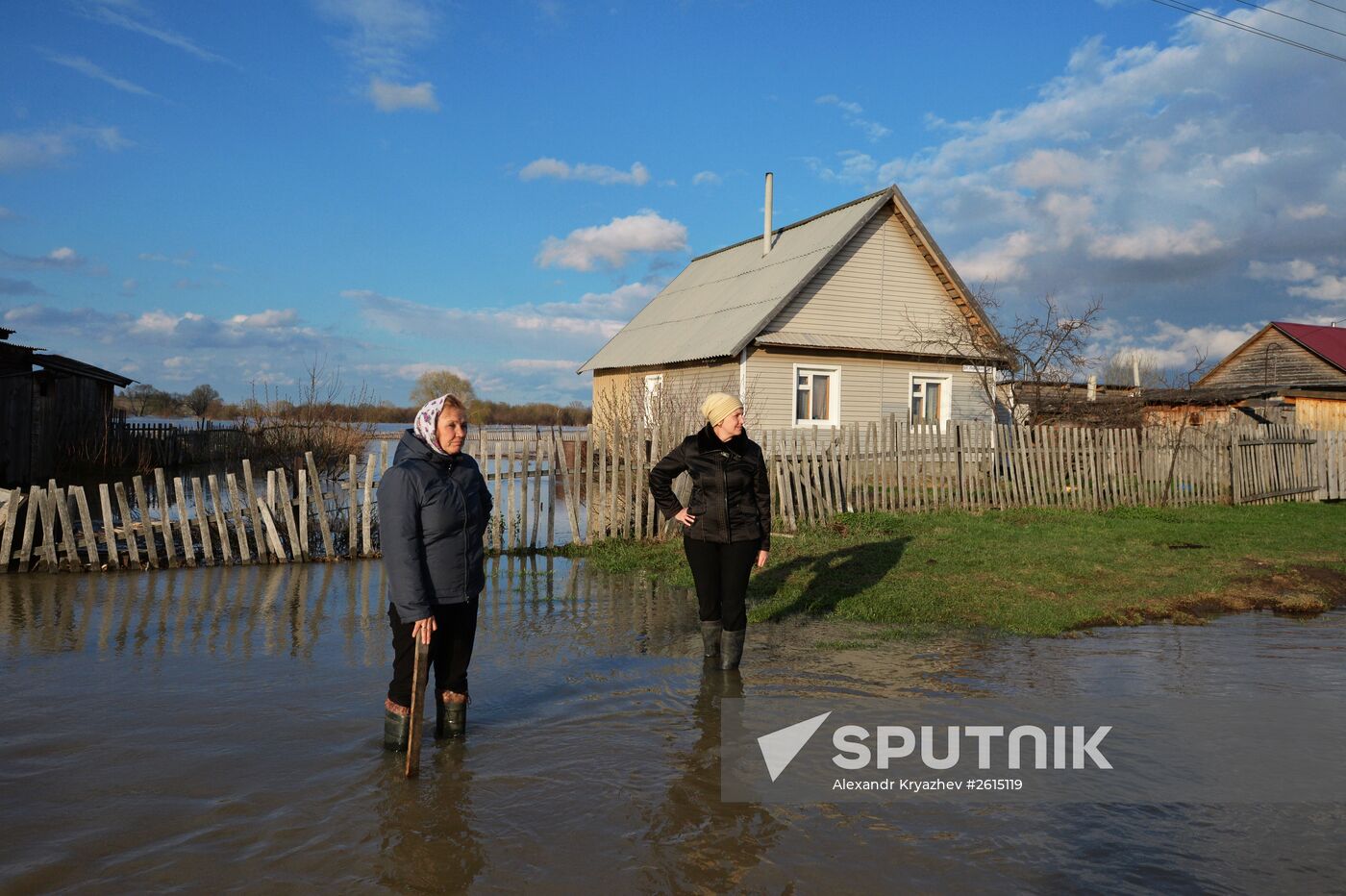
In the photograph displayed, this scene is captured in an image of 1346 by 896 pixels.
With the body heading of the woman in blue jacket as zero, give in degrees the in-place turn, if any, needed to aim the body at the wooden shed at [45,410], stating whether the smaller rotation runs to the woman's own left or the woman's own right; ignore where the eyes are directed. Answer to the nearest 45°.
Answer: approximately 180°

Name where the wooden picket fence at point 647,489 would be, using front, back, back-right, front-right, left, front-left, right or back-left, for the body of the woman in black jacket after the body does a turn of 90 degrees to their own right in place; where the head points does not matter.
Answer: right

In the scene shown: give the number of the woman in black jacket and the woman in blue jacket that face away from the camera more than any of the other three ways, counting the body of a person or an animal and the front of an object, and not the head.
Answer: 0

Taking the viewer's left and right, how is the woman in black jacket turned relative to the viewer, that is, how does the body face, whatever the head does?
facing the viewer

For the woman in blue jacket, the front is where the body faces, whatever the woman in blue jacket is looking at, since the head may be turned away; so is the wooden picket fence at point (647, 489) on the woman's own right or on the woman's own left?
on the woman's own left

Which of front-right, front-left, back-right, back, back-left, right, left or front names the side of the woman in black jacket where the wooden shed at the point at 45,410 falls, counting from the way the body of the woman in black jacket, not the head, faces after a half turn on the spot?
front-left

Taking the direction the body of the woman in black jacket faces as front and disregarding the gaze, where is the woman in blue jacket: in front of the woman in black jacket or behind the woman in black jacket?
in front

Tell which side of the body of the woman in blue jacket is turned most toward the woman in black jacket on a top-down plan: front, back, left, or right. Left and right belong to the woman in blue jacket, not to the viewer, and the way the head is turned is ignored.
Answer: left
